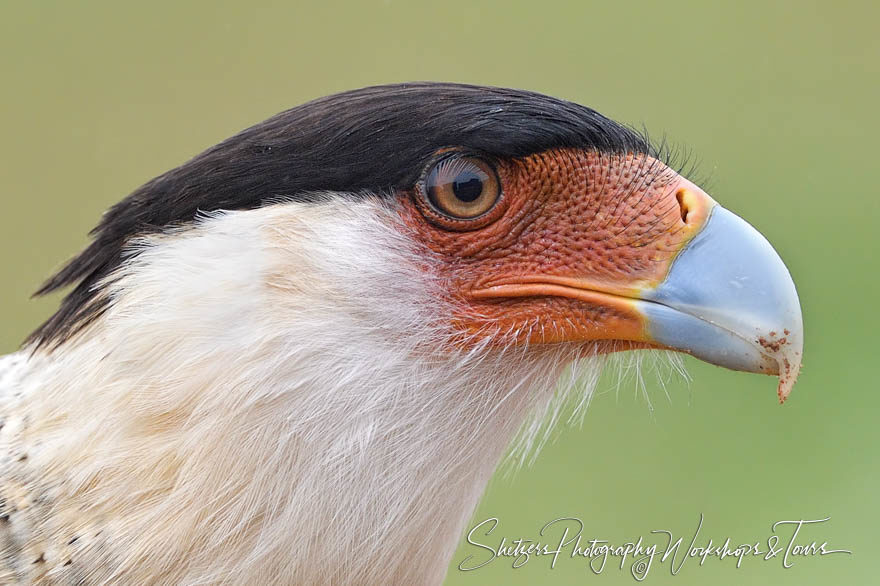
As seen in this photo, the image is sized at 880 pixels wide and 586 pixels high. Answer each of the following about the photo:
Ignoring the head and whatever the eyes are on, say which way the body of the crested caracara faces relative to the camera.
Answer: to the viewer's right

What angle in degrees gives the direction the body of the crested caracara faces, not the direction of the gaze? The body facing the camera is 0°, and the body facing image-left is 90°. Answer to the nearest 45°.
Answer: approximately 270°
